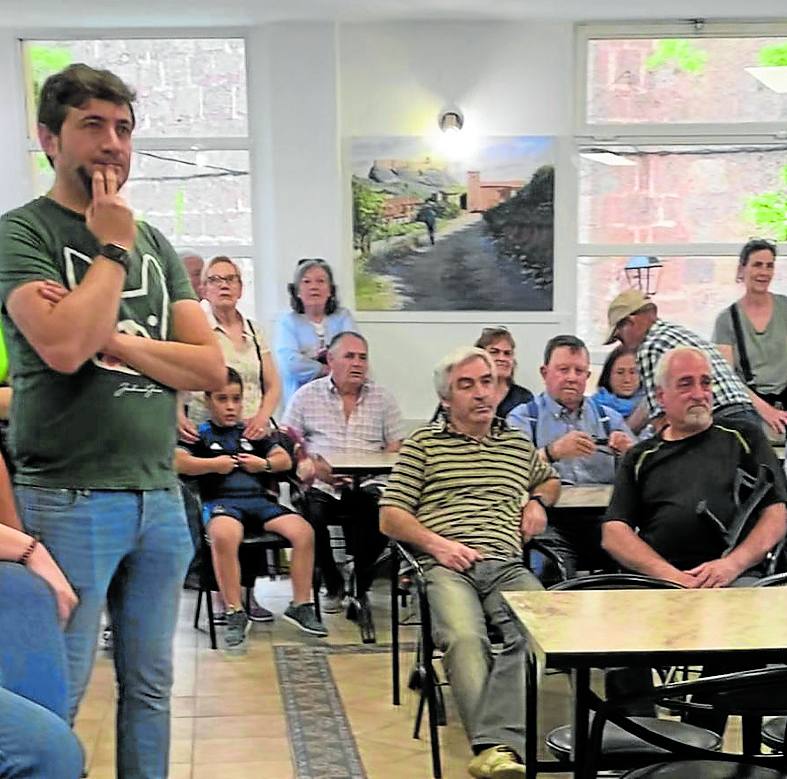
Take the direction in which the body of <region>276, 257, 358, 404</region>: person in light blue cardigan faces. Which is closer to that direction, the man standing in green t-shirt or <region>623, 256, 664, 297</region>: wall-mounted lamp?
the man standing in green t-shirt

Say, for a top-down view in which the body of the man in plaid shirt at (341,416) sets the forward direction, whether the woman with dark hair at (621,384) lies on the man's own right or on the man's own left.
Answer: on the man's own left

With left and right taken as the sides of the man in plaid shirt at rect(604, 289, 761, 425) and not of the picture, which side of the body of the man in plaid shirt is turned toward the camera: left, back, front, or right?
left

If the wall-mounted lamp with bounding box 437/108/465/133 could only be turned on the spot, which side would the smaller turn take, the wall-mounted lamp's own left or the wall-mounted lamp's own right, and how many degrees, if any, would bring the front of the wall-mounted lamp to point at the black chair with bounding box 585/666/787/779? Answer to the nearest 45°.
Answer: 0° — it already faces it

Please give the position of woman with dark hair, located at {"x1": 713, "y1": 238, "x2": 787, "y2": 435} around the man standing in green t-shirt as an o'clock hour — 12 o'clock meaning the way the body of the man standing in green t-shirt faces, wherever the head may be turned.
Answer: The woman with dark hair is roughly at 9 o'clock from the man standing in green t-shirt.

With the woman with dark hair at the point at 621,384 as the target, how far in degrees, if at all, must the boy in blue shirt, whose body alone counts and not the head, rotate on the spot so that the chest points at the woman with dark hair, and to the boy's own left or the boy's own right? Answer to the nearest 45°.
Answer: approximately 90° to the boy's own left
